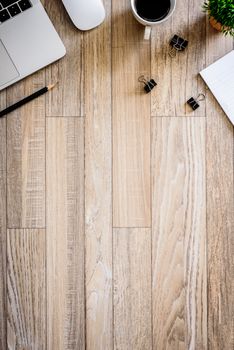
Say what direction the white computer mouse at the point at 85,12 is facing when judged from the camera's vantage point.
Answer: facing away from the viewer and to the left of the viewer

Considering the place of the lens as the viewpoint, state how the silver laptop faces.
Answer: facing the viewer and to the right of the viewer
